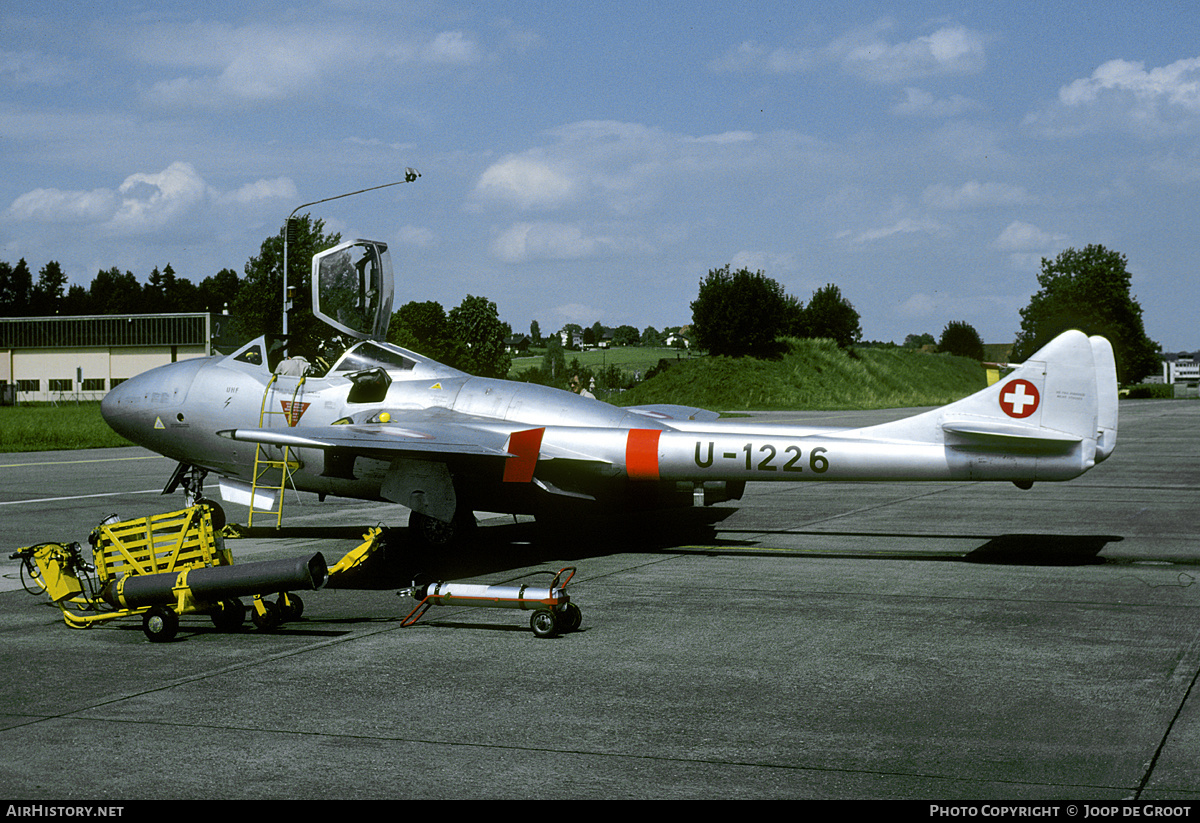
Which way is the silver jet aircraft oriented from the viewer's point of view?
to the viewer's left

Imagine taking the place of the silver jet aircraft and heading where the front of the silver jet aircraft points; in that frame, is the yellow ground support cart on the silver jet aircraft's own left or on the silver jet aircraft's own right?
on the silver jet aircraft's own left
